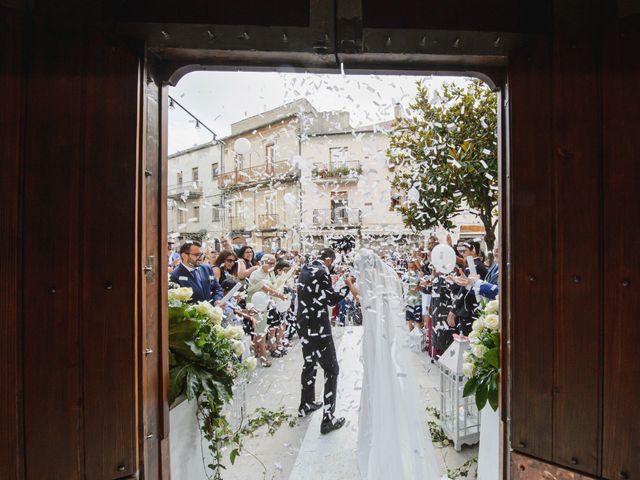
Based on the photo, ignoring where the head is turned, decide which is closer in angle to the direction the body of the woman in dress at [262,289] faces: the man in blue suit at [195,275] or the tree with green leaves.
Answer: the tree with green leaves

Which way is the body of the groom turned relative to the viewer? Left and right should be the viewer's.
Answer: facing away from the viewer and to the right of the viewer

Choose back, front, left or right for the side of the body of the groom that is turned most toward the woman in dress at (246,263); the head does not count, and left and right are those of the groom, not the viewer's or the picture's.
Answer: left

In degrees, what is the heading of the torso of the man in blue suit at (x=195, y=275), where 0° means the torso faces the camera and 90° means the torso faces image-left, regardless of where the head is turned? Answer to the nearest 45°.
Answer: approximately 315°

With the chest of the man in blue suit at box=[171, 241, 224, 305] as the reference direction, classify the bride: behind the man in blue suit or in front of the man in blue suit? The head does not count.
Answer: in front

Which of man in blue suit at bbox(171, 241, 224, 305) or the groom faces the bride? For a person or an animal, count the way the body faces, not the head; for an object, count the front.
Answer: the man in blue suit

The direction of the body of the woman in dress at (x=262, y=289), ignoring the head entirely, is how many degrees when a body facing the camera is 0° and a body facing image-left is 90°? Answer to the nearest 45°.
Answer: approximately 315°
